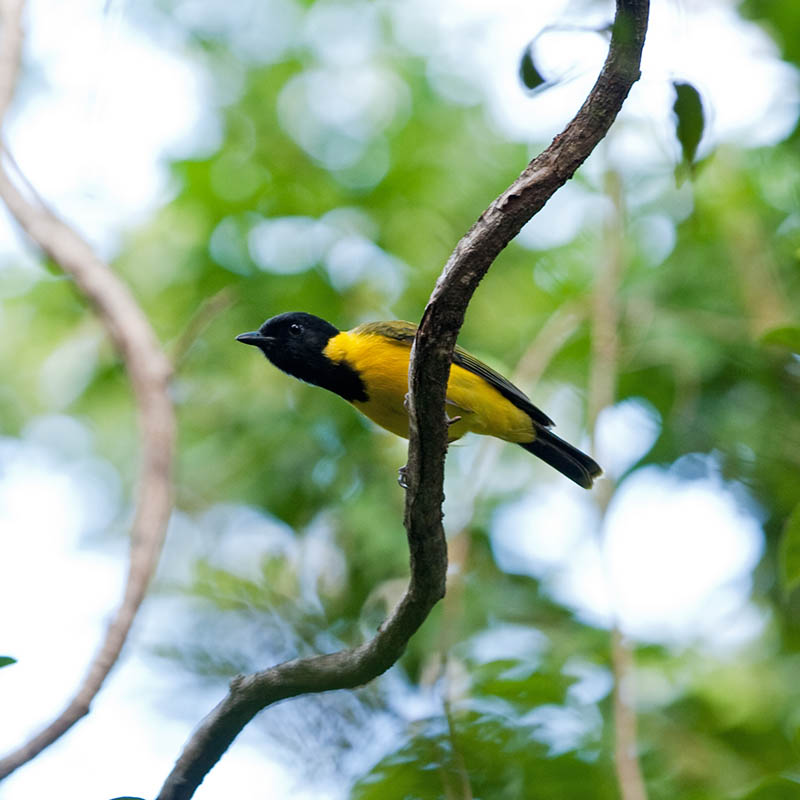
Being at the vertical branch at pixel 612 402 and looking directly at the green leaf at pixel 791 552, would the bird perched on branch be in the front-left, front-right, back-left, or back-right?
back-right

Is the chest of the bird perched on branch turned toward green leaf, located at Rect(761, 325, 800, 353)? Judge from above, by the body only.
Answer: no

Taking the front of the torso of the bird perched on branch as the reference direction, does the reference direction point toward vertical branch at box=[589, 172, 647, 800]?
no

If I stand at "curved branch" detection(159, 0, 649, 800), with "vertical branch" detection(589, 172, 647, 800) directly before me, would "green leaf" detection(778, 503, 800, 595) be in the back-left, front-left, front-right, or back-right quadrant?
front-right

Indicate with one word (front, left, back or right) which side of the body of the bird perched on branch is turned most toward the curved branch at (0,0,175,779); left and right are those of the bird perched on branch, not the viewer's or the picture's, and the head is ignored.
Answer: front

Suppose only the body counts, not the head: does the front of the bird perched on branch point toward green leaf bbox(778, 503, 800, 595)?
no

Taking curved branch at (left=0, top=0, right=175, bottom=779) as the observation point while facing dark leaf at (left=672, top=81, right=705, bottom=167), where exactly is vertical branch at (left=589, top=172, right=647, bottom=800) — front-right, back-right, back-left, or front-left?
front-left

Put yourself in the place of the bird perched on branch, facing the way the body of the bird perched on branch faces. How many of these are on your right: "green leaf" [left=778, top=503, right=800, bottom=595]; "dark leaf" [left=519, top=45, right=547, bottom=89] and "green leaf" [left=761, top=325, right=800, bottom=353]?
3

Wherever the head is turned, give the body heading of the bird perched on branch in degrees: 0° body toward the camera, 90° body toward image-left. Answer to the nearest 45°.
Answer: approximately 90°
